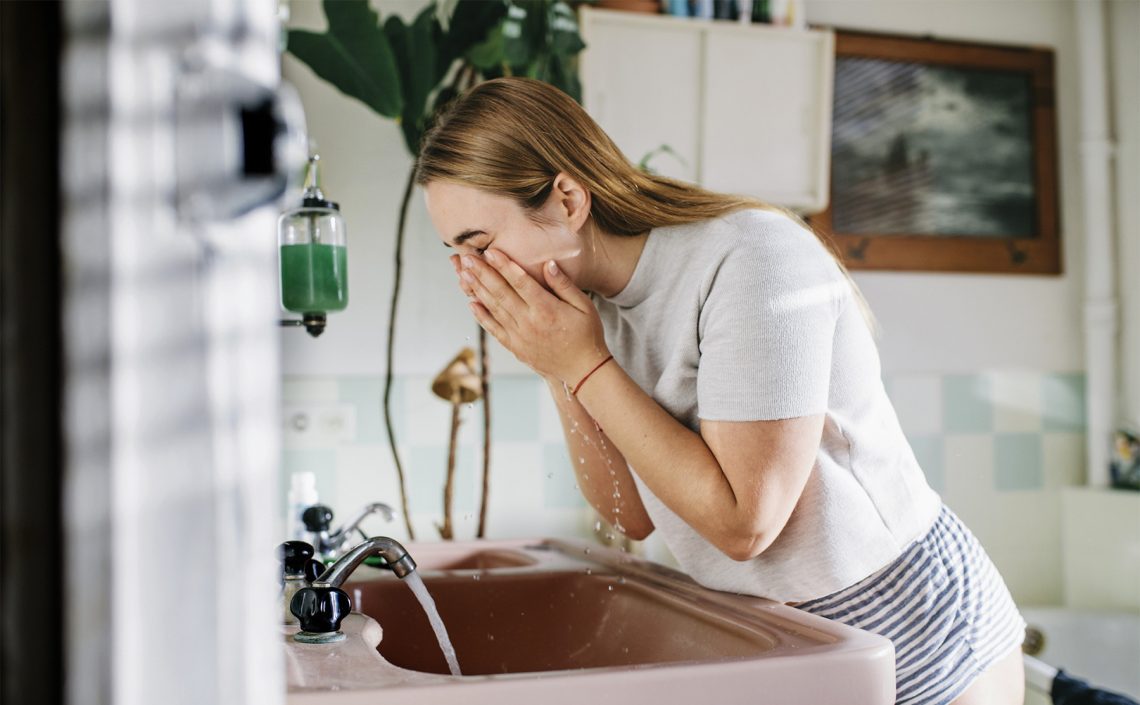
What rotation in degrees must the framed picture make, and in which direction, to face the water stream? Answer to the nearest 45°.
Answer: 0° — it already faces it

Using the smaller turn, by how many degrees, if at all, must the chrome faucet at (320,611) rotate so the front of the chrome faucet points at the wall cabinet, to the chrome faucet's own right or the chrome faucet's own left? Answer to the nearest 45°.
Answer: approximately 45° to the chrome faucet's own left

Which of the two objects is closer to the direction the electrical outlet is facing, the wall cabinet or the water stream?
the water stream

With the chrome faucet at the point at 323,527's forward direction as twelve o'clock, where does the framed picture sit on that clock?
The framed picture is roughly at 11 o'clock from the chrome faucet.

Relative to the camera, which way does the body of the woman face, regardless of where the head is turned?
to the viewer's left

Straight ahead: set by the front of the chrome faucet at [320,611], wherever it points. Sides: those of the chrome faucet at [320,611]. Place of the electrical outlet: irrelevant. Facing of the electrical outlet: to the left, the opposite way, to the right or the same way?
to the right

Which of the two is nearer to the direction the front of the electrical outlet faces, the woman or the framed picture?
the woman

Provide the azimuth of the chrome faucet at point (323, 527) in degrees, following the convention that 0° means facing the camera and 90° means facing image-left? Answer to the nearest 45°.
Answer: approximately 270°

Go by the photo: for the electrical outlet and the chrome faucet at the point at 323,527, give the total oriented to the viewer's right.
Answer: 1
